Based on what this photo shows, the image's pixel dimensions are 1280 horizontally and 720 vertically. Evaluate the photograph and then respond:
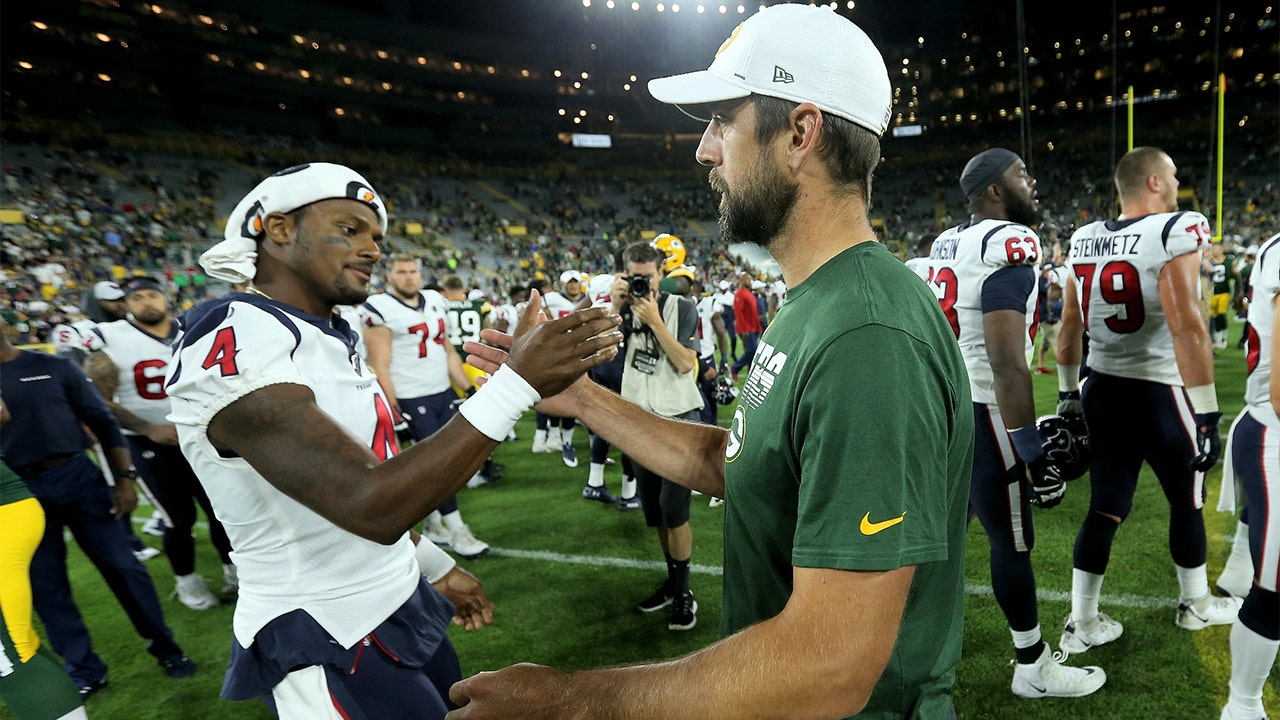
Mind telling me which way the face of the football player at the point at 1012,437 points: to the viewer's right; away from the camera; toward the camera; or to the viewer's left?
to the viewer's right

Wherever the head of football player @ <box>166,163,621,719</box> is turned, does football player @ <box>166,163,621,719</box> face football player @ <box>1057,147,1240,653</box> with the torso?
no

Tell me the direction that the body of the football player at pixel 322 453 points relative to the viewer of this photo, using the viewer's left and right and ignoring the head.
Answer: facing the viewer and to the right of the viewer

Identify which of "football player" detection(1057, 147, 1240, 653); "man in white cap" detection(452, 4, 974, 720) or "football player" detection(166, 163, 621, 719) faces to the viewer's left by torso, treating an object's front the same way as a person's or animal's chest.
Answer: the man in white cap

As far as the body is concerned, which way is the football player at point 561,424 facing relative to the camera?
toward the camera

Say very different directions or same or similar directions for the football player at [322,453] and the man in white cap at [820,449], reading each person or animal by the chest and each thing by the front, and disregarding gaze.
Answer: very different directions

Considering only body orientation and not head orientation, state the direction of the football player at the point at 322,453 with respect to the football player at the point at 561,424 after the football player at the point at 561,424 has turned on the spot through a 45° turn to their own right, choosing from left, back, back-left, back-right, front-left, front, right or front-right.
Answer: front-left

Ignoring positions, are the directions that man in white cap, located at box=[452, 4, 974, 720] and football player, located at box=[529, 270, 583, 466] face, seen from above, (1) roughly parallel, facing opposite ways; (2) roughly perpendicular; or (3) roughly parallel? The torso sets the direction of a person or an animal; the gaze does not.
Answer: roughly perpendicular

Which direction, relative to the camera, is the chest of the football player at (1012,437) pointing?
to the viewer's right

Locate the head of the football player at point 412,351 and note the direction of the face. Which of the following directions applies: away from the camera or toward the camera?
toward the camera

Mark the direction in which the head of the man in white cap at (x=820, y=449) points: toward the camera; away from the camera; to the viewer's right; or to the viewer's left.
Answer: to the viewer's left

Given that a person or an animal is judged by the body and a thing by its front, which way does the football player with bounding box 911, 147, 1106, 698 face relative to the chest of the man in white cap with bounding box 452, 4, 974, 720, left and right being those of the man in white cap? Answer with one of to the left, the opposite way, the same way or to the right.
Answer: the opposite way

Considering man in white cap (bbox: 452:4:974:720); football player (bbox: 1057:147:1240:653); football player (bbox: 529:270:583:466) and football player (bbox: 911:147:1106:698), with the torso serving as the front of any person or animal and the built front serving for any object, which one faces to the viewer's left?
the man in white cap

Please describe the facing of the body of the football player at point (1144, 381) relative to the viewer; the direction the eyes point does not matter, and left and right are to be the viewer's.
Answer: facing away from the viewer and to the right of the viewer

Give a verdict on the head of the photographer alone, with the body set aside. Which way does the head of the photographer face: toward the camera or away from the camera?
toward the camera

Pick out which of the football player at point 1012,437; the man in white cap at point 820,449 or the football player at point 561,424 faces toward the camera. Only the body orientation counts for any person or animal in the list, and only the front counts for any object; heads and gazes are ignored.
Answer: the football player at point 561,424

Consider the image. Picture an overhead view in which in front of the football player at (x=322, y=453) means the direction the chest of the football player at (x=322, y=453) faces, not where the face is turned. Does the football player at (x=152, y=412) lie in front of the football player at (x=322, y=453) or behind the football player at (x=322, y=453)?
behind
